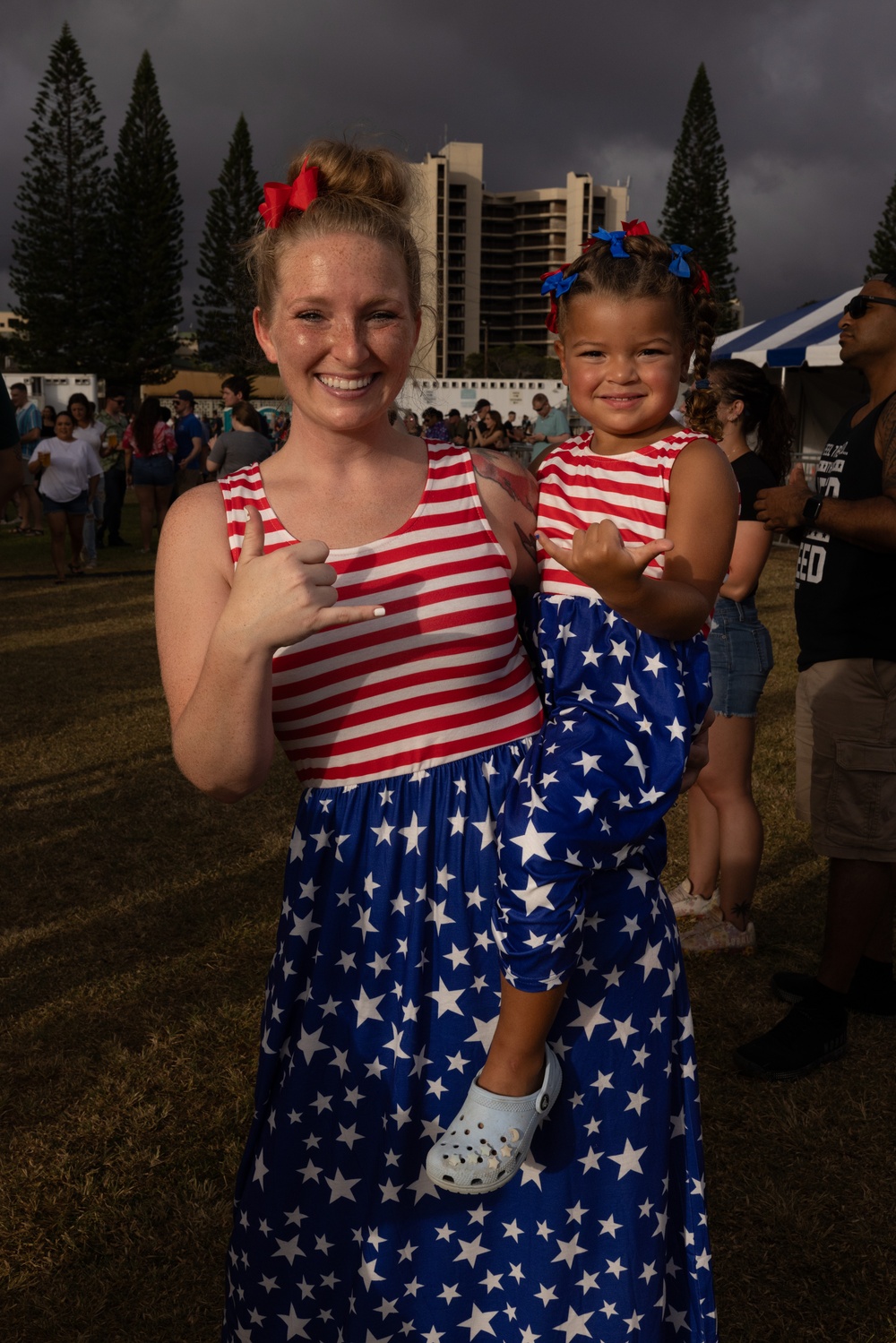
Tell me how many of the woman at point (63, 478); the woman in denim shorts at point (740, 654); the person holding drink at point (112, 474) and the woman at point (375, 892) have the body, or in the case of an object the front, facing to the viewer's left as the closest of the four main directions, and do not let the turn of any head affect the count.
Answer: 1

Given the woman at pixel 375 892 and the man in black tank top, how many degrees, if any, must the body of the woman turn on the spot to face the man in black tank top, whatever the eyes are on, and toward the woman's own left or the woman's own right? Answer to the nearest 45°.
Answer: approximately 135° to the woman's own left

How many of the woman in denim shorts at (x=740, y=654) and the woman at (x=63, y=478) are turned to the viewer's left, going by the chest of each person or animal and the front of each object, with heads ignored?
1

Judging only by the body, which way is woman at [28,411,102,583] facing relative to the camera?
toward the camera

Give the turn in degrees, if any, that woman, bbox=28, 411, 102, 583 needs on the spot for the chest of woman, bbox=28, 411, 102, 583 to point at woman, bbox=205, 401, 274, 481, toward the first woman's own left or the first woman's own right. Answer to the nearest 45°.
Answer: approximately 45° to the first woman's own left

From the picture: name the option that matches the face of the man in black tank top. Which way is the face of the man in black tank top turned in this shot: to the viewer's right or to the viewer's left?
to the viewer's left

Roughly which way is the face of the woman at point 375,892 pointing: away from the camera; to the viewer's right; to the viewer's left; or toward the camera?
toward the camera

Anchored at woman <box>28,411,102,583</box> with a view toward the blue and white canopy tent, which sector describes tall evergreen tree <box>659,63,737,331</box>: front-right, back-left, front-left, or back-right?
front-left

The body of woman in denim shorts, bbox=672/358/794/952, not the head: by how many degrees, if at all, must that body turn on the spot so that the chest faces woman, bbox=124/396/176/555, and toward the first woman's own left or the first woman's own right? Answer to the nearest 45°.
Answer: approximately 45° to the first woman's own right

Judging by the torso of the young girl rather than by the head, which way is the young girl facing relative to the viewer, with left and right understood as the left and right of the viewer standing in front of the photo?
facing the viewer and to the left of the viewer

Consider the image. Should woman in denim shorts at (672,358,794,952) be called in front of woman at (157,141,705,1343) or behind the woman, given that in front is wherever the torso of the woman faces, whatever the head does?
behind

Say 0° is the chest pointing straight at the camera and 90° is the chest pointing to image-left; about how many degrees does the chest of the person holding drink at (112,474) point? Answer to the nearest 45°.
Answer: approximately 315°

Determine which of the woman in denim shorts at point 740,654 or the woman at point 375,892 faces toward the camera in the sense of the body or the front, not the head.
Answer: the woman

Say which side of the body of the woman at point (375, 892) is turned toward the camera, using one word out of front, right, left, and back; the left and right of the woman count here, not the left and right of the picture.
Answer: front

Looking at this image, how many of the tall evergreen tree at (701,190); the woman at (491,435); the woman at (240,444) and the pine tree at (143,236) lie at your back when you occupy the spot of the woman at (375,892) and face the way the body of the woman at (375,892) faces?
4
